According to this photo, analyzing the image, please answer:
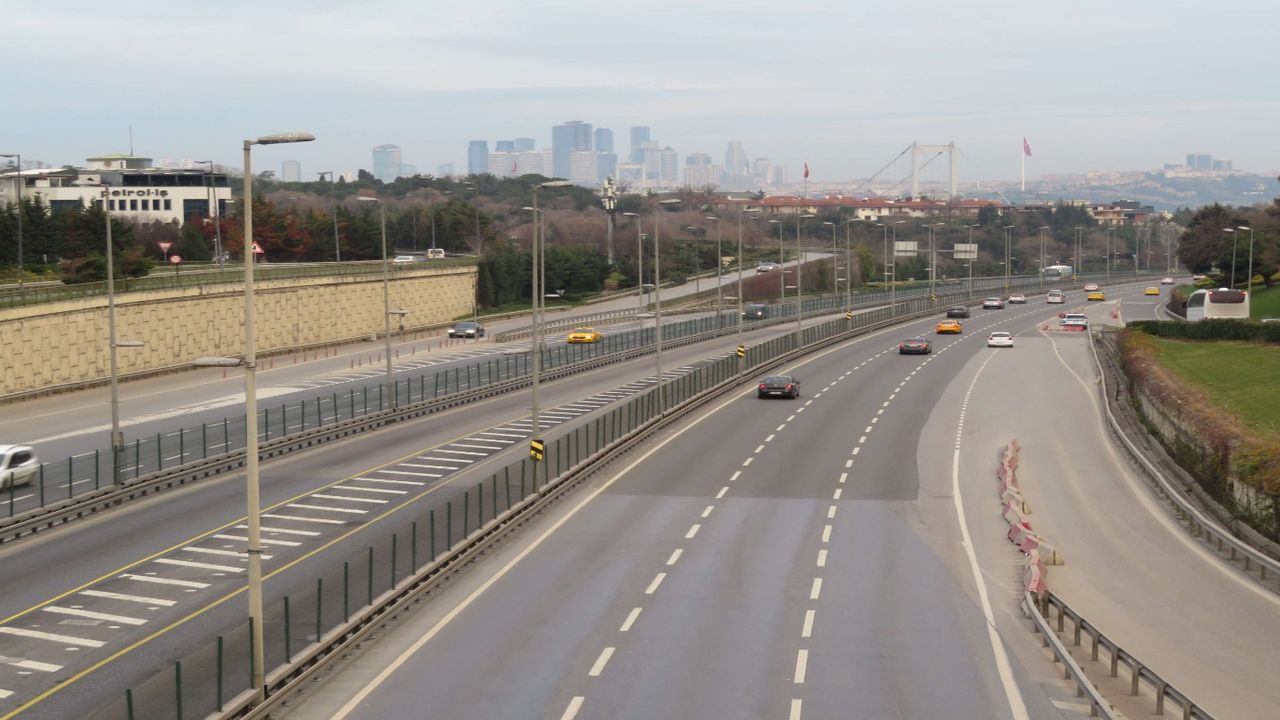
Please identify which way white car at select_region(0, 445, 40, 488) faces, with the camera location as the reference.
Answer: facing the viewer and to the left of the viewer

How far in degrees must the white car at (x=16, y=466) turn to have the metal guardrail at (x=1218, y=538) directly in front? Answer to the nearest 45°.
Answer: approximately 90° to its left

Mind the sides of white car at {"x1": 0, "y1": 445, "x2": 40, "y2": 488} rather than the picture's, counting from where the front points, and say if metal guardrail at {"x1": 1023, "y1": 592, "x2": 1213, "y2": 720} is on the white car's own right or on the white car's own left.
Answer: on the white car's own left
